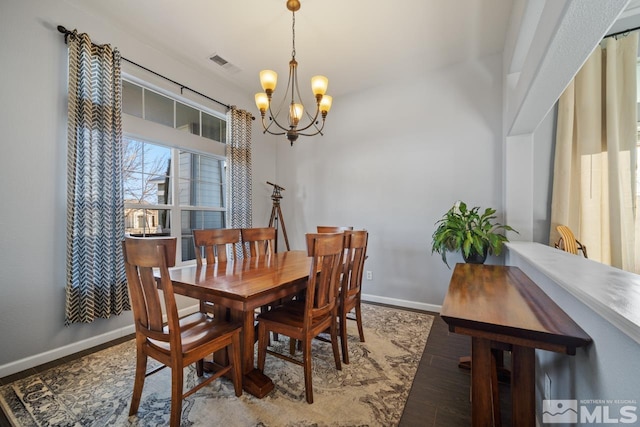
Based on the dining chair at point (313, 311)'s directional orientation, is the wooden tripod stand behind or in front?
in front

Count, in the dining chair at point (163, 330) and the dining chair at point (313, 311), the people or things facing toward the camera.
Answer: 0

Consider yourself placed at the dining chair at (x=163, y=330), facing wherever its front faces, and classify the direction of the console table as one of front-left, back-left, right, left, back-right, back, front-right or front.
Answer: right

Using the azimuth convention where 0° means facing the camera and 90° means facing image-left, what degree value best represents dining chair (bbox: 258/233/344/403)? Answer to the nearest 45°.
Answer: approximately 135°

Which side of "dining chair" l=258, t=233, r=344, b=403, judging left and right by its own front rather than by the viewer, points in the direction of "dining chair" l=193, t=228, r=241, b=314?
front

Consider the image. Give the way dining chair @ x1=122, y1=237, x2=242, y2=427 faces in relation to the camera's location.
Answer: facing away from the viewer and to the right of the viewer

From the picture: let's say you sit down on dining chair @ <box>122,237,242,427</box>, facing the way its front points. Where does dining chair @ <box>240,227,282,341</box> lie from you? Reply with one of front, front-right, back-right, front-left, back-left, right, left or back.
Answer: front

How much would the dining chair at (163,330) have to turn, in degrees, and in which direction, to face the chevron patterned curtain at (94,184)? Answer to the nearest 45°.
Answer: approximately 90° to its left

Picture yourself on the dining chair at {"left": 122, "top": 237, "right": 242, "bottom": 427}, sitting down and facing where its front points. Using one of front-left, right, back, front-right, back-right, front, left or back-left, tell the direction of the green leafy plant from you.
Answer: front-right

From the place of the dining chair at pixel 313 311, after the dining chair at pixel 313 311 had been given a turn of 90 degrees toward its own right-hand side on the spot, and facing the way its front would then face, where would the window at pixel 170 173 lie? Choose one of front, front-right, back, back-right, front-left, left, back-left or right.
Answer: left

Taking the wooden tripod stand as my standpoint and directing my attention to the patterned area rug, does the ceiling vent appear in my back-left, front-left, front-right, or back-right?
front-right

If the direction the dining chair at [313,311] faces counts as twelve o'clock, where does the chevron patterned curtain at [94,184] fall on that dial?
The chevron patterned curtain is roughly at 11 o'clock from the dining chair.
